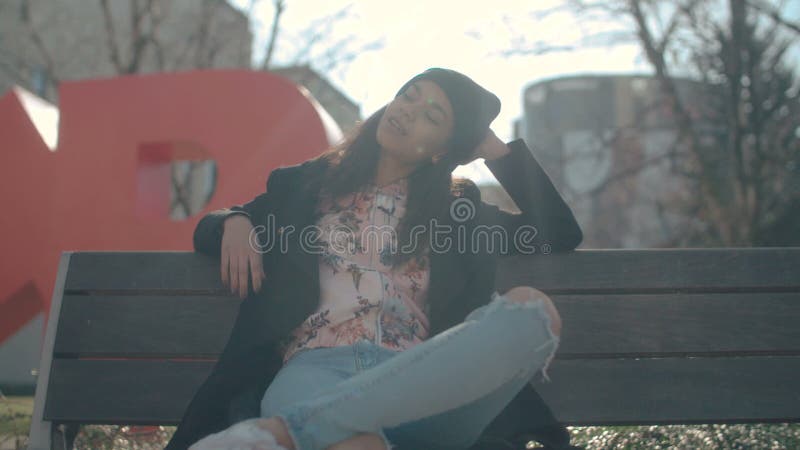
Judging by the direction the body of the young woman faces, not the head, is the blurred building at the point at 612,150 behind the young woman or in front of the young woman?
behind

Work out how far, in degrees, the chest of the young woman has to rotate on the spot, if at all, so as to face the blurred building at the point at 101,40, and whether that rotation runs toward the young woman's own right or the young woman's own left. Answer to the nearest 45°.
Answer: approximately 180°

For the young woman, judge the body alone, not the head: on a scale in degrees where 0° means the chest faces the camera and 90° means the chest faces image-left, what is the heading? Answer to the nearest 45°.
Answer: approximately 0°
